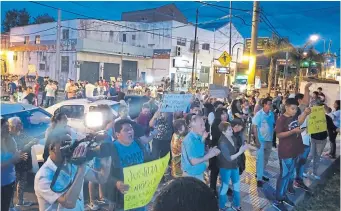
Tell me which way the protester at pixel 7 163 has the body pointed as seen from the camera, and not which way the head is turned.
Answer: to the viewer's right

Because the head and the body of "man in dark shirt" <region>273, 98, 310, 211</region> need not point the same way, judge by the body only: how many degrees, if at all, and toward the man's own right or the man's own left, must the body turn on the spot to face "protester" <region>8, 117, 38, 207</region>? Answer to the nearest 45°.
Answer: approximately 90° to the man's own right

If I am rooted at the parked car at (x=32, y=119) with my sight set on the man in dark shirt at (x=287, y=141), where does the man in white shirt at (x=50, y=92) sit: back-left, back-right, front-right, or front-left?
back-left

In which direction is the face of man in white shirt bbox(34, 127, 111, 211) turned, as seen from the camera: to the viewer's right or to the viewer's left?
to the viewer's right

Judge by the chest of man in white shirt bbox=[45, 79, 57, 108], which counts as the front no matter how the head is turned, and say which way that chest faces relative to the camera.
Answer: toward the camera

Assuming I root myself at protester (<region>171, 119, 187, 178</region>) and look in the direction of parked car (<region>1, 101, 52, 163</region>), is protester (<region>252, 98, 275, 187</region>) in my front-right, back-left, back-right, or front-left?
back-right

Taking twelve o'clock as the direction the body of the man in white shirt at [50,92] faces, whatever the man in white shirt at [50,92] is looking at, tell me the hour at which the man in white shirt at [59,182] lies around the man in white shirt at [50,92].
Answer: the man in white shirt at [59,182] is roughly at 12 o'clock from the man in white shirt at [50,92].

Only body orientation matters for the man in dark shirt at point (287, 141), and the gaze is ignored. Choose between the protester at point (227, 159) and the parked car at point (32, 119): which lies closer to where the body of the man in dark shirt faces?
the protester

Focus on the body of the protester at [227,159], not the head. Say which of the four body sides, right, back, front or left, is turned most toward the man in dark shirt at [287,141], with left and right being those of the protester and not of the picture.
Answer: left

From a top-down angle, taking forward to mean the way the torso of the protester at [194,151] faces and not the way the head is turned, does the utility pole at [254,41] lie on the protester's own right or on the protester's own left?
on the protester's own left

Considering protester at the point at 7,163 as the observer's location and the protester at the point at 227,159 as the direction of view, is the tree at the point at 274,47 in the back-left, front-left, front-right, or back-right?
front-left
